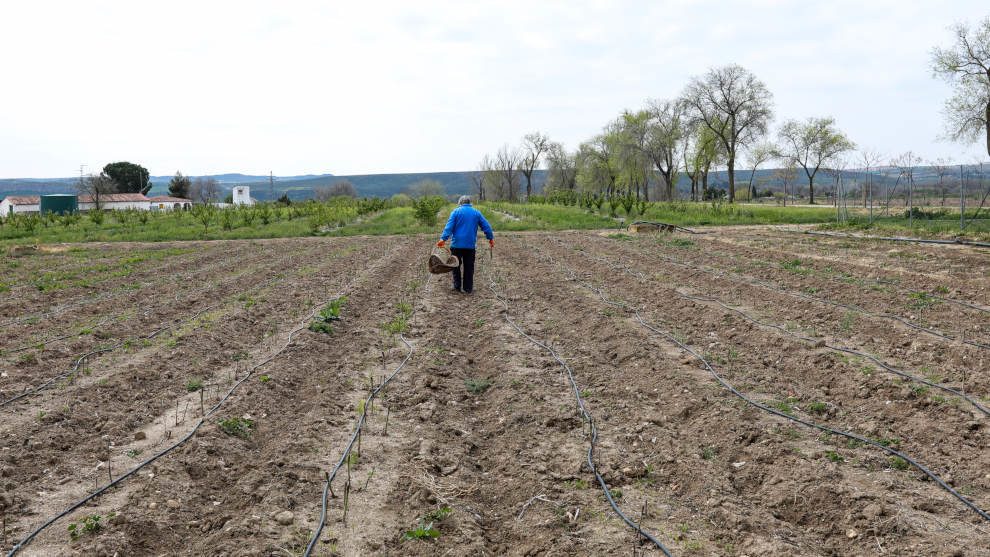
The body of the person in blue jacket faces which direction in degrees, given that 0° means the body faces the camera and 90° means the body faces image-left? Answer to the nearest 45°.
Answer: approximately 180°

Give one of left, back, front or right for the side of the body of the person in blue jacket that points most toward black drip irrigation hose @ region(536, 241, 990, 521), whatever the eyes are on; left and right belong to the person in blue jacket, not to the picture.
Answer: back

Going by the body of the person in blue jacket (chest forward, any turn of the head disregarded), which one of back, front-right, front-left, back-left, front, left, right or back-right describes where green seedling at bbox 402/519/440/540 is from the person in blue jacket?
back

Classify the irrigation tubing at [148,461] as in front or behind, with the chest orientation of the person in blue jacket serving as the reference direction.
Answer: behind

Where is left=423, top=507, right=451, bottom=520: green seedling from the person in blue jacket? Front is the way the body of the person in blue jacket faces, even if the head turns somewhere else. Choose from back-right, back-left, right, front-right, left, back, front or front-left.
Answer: back

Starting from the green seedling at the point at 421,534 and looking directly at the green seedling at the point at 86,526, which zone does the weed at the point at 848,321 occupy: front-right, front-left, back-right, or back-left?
back-right

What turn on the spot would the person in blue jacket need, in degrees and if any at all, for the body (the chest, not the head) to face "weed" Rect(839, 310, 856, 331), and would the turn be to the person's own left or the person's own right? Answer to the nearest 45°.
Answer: approximately 135° to the person's own right
